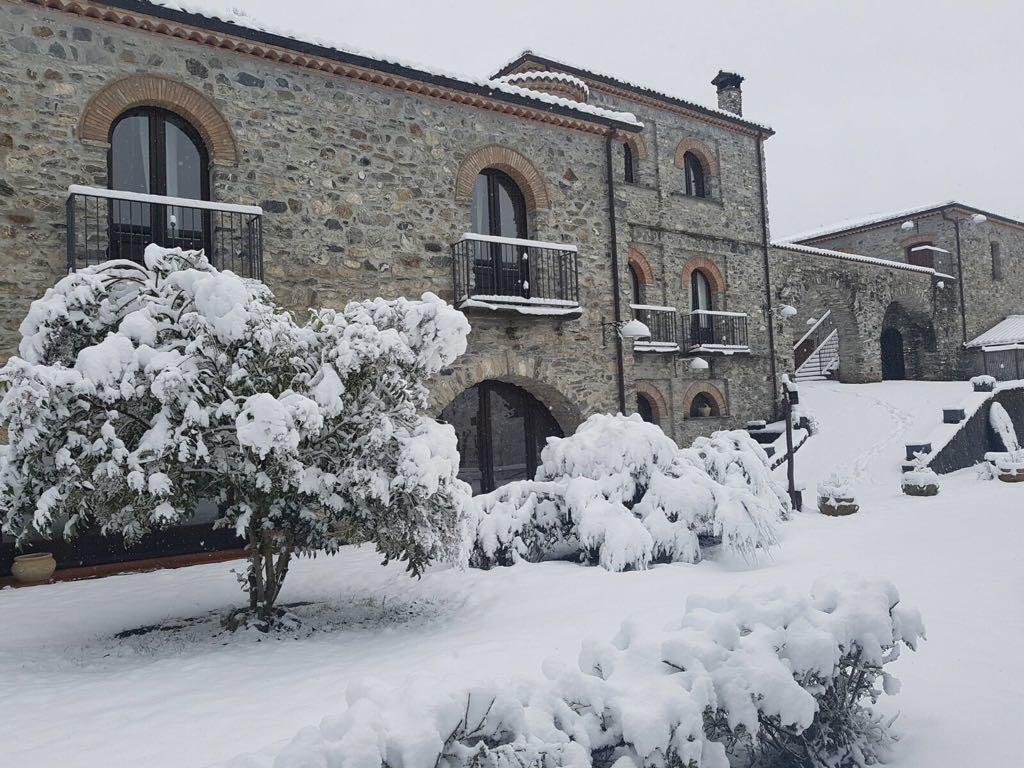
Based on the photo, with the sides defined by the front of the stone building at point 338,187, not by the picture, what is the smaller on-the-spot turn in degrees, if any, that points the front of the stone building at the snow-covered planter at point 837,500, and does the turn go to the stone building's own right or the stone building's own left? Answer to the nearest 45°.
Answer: approximately 45° to the stone building's own left

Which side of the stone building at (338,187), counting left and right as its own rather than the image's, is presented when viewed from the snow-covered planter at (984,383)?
left

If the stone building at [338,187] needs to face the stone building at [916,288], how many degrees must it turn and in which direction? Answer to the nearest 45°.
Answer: approximately 90° to its left

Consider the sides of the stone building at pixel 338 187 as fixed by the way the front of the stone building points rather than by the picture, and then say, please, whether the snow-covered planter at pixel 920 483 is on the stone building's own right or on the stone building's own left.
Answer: on the stone building's own left

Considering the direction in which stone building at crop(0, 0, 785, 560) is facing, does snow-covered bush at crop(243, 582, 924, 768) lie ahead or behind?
ahead
